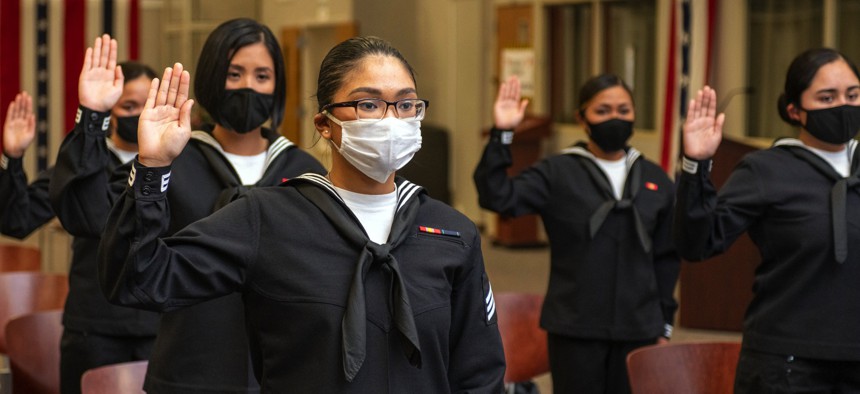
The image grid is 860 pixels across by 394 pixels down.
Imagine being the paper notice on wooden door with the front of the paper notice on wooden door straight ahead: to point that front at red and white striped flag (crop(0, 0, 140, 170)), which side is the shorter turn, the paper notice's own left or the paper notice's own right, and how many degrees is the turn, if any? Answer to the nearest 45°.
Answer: approximately 45° to the paper notice's own right

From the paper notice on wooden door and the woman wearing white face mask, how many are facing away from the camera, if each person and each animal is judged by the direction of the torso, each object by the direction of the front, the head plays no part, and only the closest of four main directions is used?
0

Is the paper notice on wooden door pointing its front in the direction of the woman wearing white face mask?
yes

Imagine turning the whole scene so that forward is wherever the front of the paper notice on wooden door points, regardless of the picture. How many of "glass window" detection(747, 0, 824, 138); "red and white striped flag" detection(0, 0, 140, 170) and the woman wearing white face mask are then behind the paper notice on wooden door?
0

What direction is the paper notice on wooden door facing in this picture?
toward the camera

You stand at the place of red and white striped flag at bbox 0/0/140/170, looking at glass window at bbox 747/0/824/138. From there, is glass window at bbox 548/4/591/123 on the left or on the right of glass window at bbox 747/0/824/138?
left

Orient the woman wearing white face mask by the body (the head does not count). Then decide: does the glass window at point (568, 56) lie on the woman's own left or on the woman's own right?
on the woman's own left

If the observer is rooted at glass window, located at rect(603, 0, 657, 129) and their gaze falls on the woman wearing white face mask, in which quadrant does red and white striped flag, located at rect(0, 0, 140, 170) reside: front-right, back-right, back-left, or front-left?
front-right
